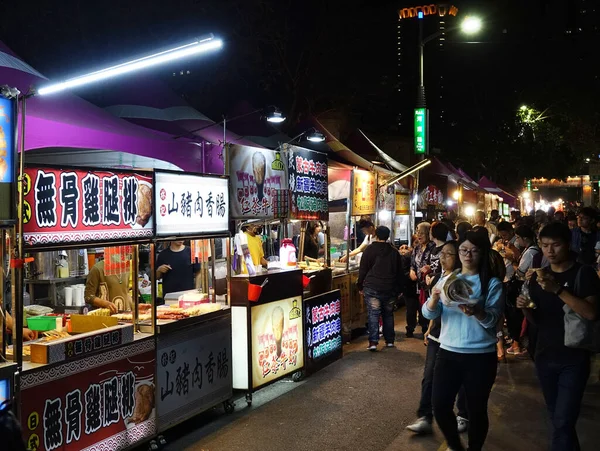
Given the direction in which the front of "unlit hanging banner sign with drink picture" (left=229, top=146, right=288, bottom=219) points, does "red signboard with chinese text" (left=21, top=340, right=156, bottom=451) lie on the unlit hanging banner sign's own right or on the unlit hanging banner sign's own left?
on the unlit hanging banner sign's own right

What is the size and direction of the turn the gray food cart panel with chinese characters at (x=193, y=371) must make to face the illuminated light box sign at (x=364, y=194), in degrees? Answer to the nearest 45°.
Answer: approximately 90° to its left

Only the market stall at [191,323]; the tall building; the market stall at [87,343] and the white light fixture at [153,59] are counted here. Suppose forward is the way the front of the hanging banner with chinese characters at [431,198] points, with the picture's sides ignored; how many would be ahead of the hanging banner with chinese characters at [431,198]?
3

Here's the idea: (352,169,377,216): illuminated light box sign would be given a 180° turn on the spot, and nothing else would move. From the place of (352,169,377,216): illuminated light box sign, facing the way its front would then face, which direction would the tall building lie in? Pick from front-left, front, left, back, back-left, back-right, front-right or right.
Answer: front-right

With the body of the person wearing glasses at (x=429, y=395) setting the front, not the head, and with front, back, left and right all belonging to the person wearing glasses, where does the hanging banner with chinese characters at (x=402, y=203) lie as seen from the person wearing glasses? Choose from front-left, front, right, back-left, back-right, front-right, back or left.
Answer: back-right

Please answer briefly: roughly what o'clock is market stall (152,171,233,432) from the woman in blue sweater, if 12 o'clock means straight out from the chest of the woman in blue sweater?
The market stall is roughly at 2 o'clock from the woman in blue sweater.

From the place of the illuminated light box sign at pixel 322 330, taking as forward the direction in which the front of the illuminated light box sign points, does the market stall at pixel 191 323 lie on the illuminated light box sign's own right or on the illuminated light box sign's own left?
on the illuminated light box sign's own right

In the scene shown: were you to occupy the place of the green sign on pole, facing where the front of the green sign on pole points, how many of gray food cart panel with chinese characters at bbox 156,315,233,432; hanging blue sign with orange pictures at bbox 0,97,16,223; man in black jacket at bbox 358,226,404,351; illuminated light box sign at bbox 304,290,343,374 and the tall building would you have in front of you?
4

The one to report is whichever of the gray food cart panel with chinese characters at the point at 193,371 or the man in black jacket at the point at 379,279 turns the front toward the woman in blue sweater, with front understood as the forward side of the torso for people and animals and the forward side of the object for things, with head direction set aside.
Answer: the gray food cart panel with chinese characters
